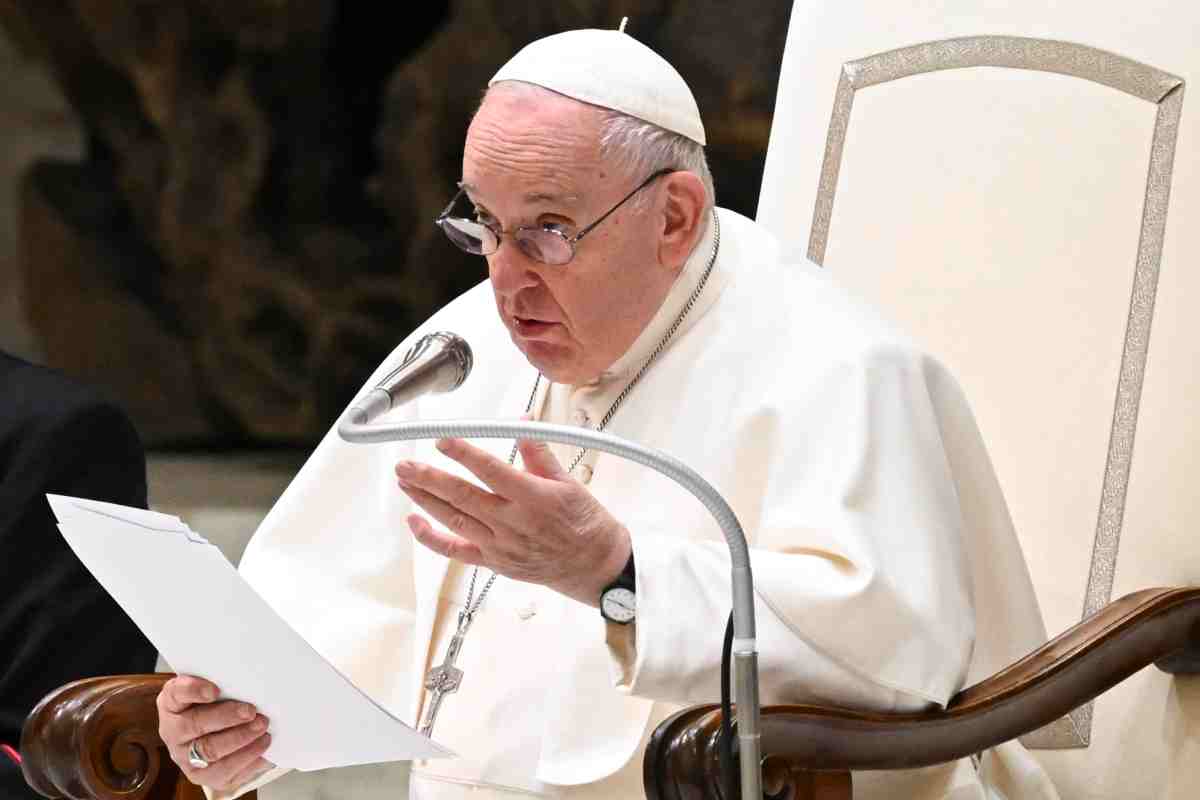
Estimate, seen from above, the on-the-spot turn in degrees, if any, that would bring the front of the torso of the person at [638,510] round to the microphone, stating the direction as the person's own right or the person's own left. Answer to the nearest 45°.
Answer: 0° — they already face it

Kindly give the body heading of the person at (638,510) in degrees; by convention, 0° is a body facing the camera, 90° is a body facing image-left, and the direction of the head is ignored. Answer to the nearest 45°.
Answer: approximately 45°

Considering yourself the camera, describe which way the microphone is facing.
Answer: facing away from the viewer and to the right of the viewer

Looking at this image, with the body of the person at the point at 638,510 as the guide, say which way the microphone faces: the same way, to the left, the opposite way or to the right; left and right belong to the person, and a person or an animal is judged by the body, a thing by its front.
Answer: the opposite way

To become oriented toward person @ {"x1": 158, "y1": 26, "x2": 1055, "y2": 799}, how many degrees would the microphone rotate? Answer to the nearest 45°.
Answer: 0° — it already faces them
